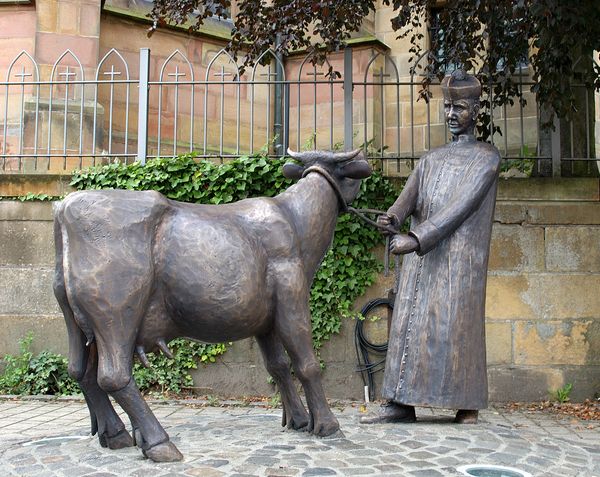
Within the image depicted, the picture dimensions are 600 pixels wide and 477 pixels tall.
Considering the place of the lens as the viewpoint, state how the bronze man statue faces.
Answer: facing the viewer and to the left of the viewer

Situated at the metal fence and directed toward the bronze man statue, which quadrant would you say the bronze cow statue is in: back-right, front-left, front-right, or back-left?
front-right

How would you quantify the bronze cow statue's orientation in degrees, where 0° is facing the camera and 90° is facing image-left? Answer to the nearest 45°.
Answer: approximately 225°

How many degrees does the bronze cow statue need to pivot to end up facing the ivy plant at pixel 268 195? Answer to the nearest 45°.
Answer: approximately 45° to its left

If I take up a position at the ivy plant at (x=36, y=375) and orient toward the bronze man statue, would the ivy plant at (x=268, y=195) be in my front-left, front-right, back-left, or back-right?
front-left

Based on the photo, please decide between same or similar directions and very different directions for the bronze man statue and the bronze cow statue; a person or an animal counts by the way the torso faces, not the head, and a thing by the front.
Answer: very different directions

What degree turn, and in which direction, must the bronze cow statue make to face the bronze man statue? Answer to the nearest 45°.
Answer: approximately 45° to its right

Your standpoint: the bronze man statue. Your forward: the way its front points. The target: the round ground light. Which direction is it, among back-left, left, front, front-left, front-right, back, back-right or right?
front-left

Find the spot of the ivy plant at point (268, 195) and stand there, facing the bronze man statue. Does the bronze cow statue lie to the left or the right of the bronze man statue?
right

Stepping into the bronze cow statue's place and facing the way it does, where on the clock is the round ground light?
The round ground light is roughly at 2 o'clock from the bronze cow statue.

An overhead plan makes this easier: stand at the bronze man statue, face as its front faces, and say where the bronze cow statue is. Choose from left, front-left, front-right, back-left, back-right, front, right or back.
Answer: front

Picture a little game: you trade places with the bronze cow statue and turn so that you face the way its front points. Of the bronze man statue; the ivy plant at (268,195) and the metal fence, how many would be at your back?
0

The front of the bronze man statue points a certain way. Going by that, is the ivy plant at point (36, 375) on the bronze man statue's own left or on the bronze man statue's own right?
on the bronze man statue's own right

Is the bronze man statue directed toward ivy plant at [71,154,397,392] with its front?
no
